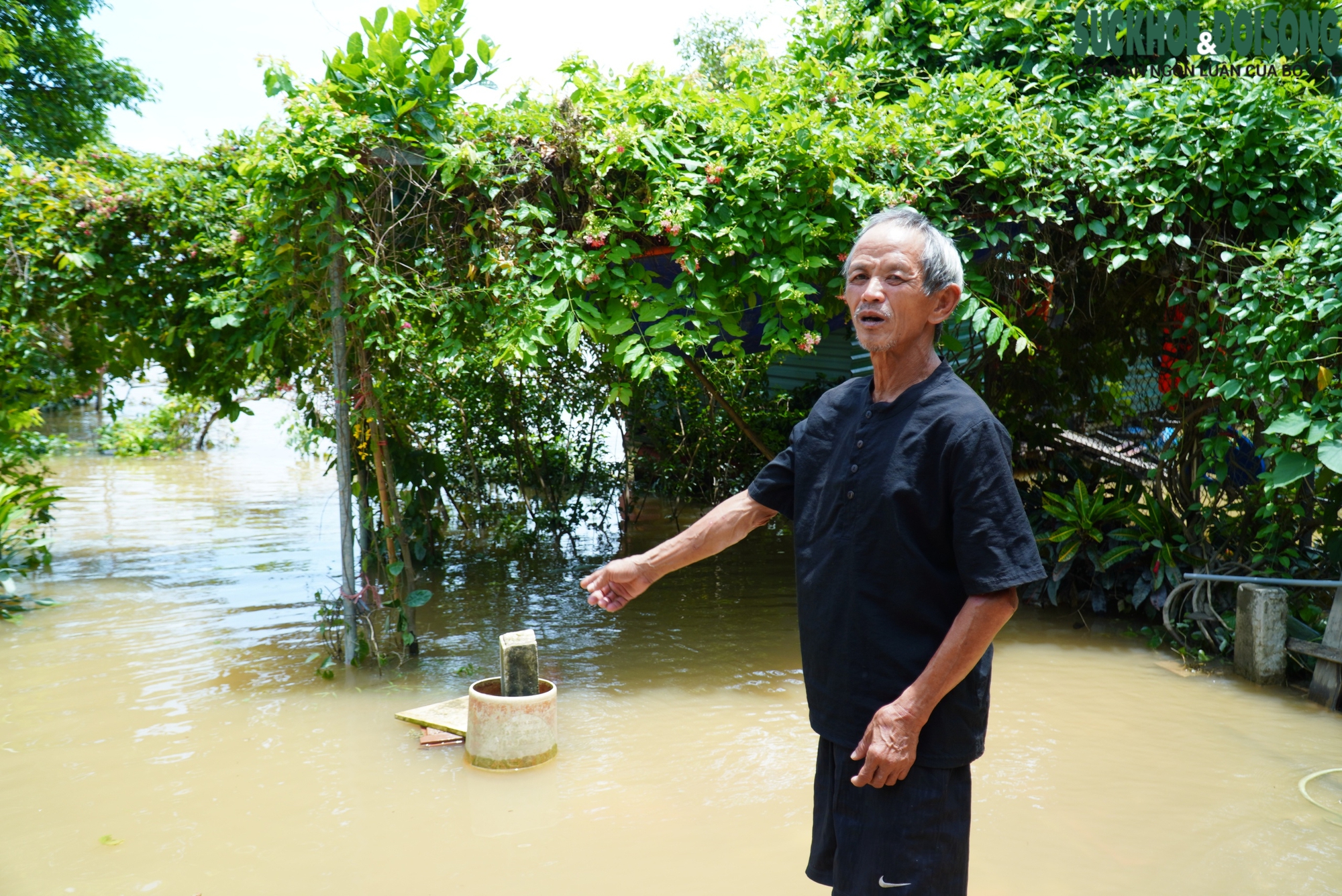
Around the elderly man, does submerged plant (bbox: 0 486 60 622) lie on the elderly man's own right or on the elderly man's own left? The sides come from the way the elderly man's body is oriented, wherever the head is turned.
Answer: on the elderly man's own right

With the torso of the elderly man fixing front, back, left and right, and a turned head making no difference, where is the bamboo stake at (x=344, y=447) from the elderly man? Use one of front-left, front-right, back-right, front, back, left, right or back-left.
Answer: right

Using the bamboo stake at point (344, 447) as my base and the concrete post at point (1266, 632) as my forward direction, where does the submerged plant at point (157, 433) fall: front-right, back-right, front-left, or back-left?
back-left

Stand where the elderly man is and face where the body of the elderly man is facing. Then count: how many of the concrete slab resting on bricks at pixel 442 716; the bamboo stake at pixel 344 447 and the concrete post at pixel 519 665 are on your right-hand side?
3

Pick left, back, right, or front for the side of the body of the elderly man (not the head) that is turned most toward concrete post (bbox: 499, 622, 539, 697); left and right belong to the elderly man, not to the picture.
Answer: right

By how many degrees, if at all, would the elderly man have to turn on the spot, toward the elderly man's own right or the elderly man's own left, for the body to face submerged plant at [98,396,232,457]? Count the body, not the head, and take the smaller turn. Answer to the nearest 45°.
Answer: approximately 90° to the elderly man's own right

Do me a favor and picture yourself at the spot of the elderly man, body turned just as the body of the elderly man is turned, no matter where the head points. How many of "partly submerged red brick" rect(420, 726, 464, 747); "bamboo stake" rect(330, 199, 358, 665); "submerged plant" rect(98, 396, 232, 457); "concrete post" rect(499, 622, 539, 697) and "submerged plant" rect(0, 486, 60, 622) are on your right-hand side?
5

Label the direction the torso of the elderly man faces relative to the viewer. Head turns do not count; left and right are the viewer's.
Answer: facing the viewer and to the left of the viewer

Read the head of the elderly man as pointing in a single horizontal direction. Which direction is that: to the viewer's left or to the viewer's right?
to the viewer's left

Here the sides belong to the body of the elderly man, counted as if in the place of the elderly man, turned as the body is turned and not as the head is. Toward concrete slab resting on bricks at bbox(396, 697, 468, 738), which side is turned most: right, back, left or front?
right
